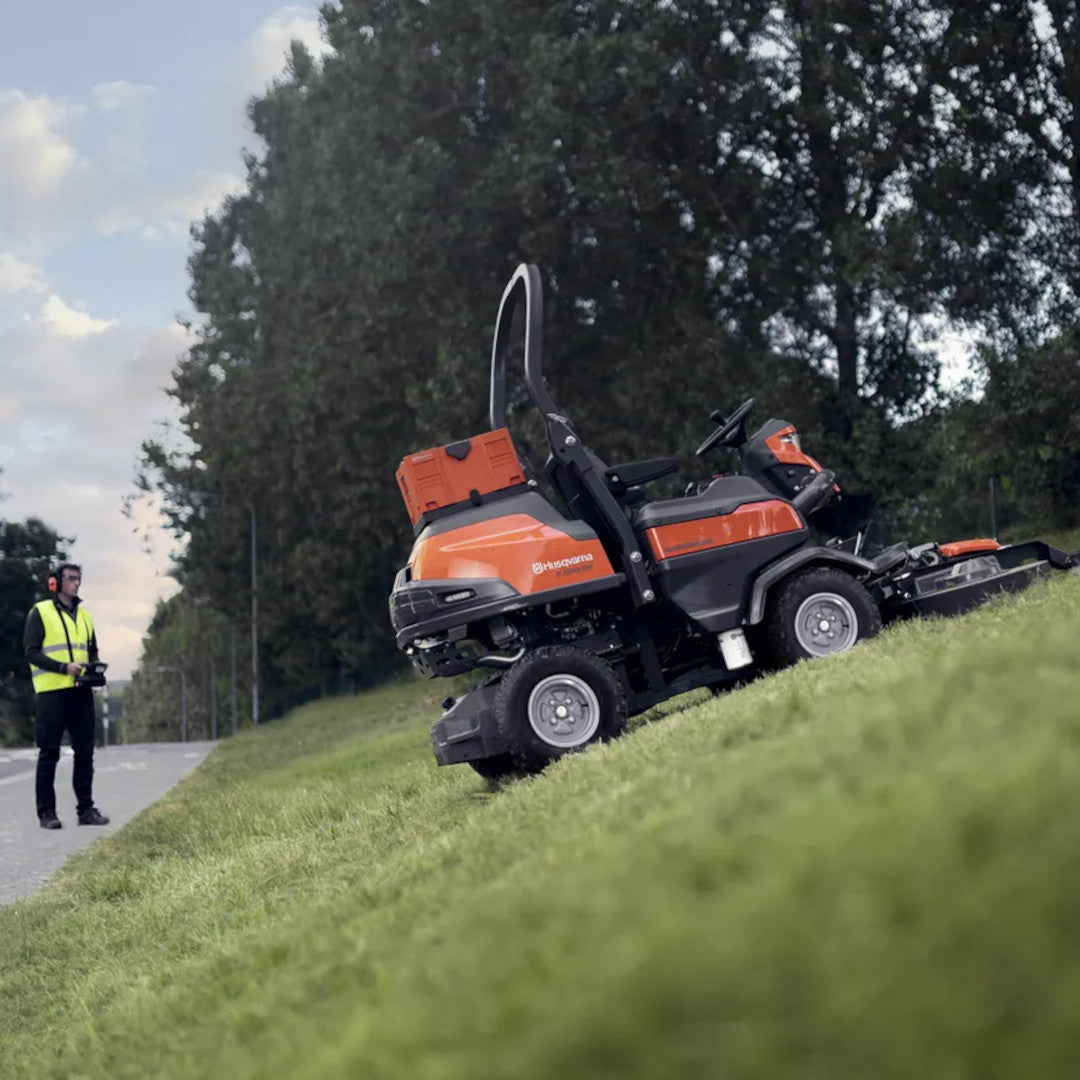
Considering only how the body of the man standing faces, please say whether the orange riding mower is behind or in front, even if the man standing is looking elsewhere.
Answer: in front

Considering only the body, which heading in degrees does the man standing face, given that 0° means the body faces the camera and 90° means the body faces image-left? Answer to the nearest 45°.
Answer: approximately 315°

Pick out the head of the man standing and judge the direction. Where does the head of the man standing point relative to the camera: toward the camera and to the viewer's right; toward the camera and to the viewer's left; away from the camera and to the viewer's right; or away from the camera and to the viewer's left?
toward the camera and to the viewer's right
